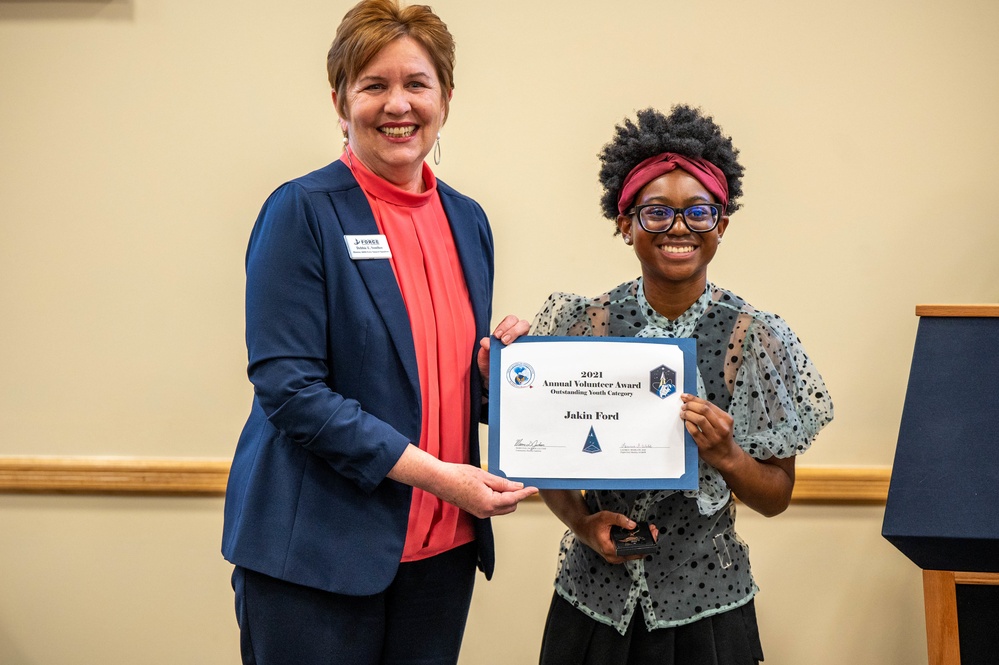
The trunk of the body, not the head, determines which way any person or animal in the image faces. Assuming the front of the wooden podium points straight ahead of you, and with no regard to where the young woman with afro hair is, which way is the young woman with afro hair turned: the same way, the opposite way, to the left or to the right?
the same way

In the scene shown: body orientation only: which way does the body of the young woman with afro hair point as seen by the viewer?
toward the camera

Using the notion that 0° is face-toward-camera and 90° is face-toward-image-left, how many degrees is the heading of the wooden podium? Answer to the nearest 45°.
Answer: approximately 0°

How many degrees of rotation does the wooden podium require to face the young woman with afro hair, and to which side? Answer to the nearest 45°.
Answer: approximately 45° to its right

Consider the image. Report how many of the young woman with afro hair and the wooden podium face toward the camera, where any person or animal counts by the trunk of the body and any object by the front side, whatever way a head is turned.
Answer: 2

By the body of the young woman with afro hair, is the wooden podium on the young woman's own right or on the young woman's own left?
on the young woman's own left

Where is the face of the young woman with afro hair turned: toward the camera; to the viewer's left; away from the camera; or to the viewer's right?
toward the camera
